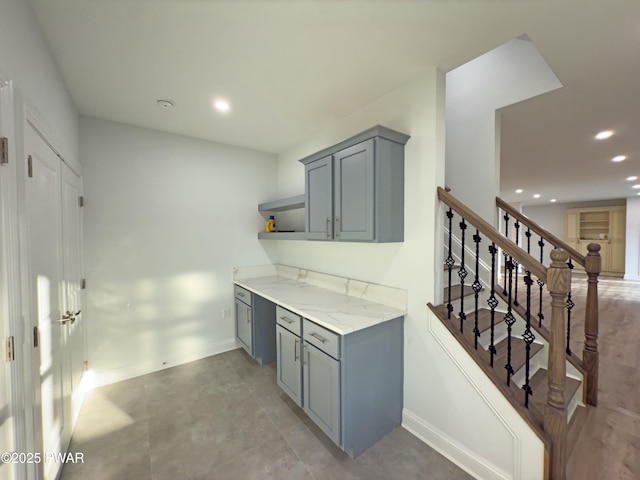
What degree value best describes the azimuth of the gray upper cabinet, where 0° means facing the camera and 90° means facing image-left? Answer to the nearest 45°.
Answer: approximately 45°

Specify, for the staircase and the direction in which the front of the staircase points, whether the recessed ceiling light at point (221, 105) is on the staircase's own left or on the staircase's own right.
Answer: on the staircase's own right

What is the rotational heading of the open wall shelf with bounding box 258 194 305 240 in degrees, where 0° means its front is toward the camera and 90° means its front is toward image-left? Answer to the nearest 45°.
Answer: approximately 45°

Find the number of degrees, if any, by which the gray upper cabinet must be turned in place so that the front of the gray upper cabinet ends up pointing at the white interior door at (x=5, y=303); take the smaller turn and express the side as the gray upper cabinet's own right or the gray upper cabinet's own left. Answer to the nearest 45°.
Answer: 0° — it already faces it

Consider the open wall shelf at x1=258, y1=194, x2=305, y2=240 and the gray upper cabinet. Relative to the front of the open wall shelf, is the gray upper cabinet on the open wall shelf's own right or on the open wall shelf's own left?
on the open wall shelf's own left

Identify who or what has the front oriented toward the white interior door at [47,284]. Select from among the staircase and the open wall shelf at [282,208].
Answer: the open wall shelf

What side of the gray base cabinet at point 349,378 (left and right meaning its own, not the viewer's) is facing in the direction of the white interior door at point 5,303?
front

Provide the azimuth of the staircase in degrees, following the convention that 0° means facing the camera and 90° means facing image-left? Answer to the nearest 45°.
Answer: approximately 315°

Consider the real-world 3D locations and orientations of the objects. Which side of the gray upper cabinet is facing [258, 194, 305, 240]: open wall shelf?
right
